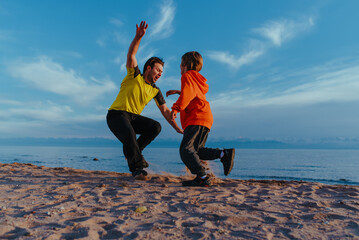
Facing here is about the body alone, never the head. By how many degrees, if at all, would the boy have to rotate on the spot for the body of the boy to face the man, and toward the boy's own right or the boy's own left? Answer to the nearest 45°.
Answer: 0° — they already face them

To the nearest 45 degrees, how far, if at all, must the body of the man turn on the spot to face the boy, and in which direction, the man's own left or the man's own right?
0° — they already face them

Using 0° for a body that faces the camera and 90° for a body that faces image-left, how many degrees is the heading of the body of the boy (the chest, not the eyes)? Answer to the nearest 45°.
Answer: approximately 90°

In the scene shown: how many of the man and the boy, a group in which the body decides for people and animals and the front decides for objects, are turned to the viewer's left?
1

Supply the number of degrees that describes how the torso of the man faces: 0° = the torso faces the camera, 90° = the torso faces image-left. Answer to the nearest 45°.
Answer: approximately 315°
